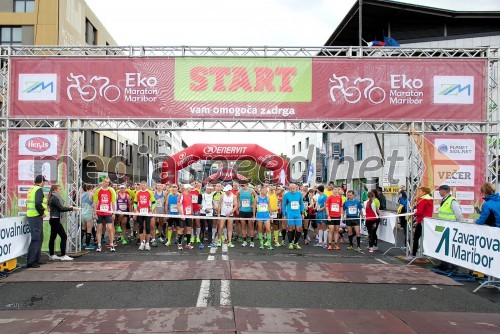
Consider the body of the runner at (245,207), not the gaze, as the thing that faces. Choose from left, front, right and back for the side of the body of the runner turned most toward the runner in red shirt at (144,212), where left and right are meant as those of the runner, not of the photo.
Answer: right

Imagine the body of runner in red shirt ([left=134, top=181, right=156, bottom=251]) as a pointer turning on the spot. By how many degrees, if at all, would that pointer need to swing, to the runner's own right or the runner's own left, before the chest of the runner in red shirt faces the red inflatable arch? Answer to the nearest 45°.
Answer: approximately 135° to the runner's own left

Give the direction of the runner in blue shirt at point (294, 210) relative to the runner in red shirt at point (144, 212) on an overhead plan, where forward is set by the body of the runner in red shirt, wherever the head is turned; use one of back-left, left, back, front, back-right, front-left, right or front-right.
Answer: left

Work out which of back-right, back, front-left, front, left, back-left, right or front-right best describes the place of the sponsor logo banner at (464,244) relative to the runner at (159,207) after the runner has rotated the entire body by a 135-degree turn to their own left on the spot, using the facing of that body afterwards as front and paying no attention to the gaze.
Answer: right

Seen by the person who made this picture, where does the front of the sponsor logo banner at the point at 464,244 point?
facing the viewer and to the left of the viewer

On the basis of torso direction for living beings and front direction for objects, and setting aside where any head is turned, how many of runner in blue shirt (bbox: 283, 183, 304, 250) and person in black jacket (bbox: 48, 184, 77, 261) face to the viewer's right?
1

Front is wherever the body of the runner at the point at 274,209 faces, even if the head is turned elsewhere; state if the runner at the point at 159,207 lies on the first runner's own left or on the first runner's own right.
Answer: on the first runner's own right

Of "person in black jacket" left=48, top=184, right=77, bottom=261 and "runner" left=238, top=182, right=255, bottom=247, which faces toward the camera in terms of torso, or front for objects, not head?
the runner

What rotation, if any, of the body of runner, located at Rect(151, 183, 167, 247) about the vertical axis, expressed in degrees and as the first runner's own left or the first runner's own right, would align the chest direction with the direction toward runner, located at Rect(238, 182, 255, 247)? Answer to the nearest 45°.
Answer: approximately 90° to the first runner's own left

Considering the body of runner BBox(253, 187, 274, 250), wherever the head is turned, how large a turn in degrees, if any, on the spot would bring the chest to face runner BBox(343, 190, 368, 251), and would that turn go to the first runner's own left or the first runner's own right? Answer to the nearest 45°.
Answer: approximately 90° to the first runner's own left

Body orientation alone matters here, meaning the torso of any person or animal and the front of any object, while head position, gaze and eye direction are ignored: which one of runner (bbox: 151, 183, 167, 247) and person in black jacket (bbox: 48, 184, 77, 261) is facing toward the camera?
the runner

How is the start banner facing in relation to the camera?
toward the camera

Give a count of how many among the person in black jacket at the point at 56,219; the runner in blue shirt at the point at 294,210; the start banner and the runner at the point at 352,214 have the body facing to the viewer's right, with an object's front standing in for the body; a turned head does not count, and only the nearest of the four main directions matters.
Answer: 1

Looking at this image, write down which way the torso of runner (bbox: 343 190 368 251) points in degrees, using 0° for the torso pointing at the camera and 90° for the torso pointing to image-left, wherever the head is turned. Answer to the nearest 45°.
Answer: approximately 0°

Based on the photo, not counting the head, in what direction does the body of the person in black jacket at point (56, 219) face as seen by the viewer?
to the viewer's right

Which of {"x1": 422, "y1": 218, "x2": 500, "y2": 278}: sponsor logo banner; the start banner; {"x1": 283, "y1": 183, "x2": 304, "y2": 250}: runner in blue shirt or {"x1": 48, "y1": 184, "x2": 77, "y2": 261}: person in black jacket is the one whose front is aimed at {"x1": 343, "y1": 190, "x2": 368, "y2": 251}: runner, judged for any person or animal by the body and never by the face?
the person in black jacket

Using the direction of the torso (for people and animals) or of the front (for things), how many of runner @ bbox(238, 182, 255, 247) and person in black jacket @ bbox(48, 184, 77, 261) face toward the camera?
1

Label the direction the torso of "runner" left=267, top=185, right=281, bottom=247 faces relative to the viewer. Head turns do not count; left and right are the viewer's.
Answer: facing the viewer

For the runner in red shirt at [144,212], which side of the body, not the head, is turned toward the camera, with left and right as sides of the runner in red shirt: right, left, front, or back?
front

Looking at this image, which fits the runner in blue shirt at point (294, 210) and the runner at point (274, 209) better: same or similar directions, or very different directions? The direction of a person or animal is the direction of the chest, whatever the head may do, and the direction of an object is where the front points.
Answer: same or similar directions
